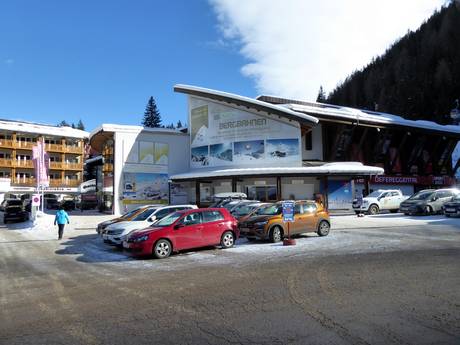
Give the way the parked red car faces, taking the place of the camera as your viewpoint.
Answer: facing the viewer and to the left of the viewer

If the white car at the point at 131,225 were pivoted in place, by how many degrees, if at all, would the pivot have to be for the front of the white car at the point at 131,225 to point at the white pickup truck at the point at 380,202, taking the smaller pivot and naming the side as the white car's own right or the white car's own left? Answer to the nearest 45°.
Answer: approximately 180°

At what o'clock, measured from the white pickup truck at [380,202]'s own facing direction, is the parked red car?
The parked red car is roughly at 11 o'clock from the white pickup truck.

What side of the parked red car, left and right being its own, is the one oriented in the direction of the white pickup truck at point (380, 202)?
back

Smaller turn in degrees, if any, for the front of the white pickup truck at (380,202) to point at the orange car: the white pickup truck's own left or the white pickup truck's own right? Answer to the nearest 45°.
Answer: approximately 45° to the white pickup truck's own left

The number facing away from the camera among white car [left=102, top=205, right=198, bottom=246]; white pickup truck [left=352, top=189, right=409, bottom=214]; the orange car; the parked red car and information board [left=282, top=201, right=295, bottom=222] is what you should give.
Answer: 0

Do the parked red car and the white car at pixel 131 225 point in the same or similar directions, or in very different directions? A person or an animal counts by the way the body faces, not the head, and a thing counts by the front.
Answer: same or similar directions

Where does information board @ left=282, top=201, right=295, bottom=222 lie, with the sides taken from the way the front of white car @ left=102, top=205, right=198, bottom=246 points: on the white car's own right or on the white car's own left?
on the white car's own left

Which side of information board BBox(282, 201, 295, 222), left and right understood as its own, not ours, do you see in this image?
front

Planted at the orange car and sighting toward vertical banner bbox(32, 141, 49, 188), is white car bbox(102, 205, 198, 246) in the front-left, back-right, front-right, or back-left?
front-left

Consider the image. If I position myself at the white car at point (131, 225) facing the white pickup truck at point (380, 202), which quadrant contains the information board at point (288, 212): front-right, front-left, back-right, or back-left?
front-right
